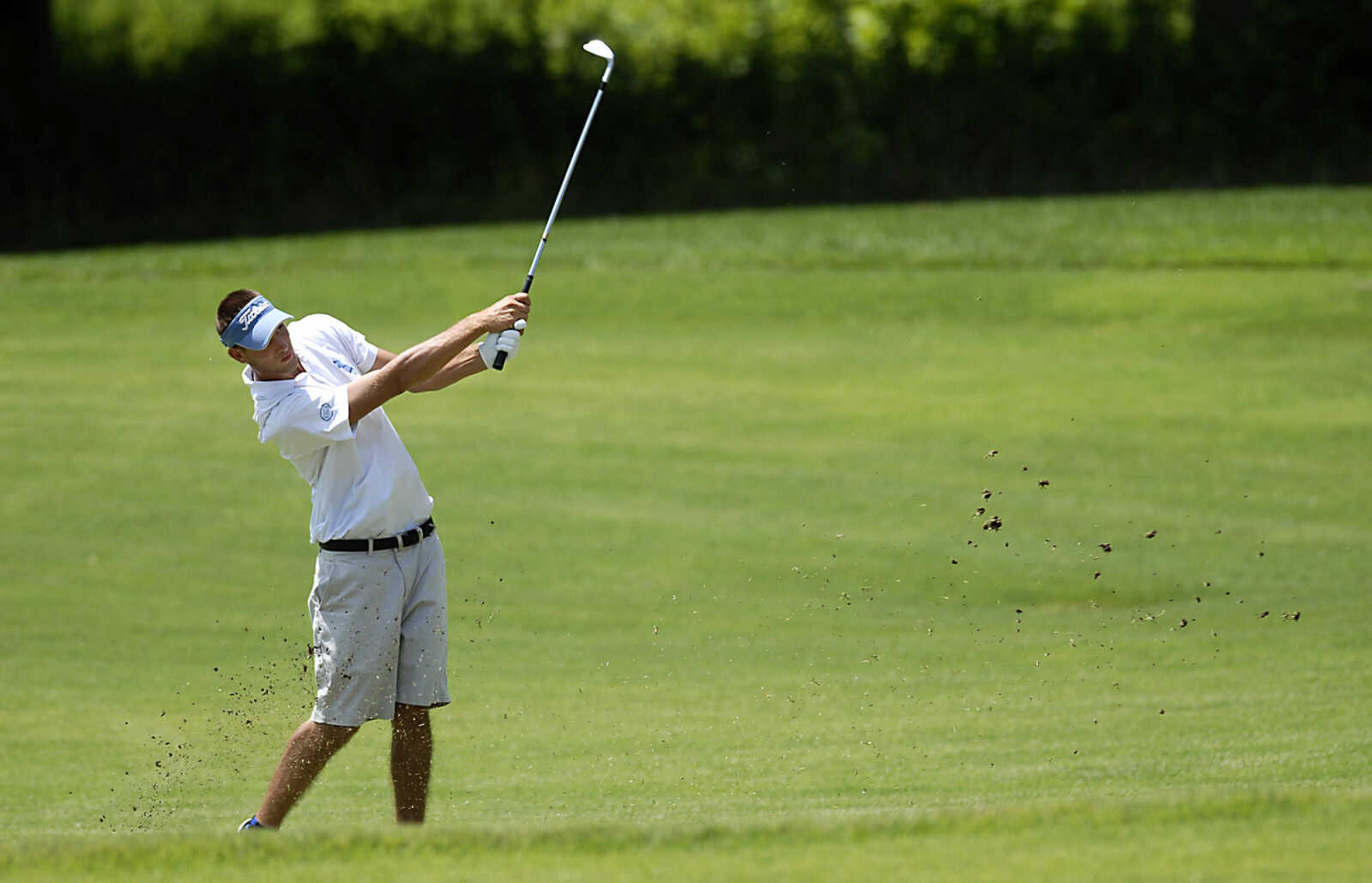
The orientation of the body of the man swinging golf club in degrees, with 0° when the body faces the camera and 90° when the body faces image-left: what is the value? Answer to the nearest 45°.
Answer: approximately 315°
